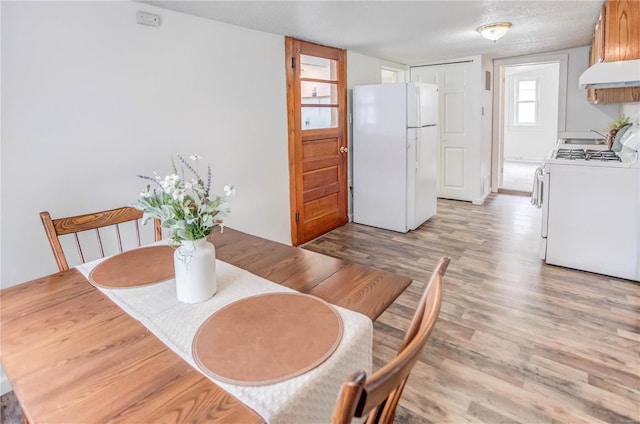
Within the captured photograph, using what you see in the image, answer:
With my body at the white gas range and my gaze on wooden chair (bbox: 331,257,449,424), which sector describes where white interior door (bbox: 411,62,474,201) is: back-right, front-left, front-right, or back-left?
back-right

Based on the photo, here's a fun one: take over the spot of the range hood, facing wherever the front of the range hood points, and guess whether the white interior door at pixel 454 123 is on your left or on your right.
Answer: on your right

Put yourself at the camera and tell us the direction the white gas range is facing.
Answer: facing to the left of the viewer

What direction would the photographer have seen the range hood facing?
facing to the left of the viewer

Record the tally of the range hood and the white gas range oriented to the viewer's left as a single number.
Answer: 2

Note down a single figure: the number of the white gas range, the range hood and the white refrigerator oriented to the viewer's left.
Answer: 2

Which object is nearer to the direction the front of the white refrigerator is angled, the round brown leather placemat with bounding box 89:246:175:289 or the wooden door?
the round brown leather placemat
